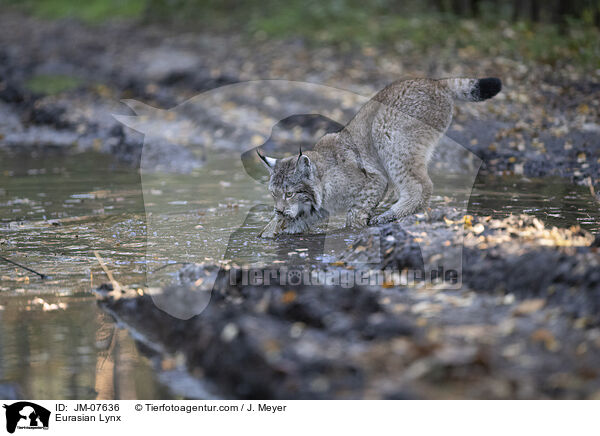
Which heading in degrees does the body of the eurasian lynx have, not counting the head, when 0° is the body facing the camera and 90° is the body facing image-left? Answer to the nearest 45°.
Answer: approximately 90°

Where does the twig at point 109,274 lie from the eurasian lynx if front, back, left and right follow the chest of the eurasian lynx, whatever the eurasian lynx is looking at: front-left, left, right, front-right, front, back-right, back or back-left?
front-left
